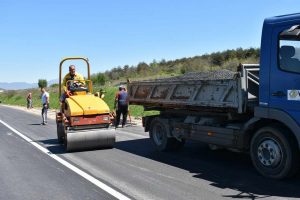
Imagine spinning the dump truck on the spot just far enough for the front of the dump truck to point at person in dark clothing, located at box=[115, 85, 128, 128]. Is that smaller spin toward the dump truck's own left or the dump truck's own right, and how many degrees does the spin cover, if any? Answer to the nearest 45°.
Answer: approximately 180°

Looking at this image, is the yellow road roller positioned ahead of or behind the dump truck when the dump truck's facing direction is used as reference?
behind
